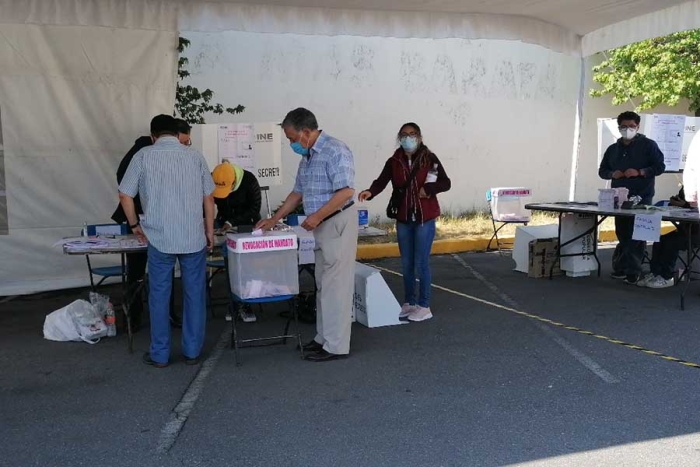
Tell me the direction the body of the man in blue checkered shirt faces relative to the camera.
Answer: to the viewer's left

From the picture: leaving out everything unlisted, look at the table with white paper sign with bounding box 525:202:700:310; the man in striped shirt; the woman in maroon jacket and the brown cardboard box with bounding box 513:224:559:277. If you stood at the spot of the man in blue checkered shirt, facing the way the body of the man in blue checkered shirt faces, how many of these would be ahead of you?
1

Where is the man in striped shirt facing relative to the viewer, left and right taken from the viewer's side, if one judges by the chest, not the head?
facing away from the viewer

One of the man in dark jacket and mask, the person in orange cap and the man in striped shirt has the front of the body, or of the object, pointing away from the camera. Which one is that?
the man in striped shirt

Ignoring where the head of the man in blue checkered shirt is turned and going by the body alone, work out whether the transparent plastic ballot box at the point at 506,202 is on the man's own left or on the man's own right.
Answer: on the man's own right

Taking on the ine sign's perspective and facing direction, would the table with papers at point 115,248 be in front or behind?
in front

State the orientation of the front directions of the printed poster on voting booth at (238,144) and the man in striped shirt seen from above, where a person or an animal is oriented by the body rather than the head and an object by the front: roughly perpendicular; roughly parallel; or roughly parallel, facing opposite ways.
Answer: roughly parallel, facing opposite ways

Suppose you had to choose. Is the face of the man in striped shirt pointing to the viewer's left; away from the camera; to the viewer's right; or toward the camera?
away from the camera

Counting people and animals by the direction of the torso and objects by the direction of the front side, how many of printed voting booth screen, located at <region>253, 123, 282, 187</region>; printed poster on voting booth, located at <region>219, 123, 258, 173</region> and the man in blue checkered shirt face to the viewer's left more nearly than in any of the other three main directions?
1

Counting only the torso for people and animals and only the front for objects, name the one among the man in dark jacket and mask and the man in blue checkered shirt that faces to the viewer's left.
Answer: the man in blue checkered shirt

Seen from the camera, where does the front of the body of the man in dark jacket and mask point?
toward the camera

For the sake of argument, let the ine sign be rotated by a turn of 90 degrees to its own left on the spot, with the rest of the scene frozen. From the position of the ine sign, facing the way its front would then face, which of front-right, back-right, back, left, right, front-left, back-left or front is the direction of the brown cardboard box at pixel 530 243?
front

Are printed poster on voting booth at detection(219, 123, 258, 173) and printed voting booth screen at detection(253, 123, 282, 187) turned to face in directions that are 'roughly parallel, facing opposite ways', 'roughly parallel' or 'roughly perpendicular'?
roughly parallel

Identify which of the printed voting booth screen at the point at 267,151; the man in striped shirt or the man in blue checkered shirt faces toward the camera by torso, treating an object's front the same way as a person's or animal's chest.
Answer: the printed voting booth screen

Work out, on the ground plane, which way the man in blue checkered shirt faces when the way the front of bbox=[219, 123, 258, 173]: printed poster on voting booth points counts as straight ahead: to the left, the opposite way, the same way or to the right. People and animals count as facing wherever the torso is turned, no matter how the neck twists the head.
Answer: to the right

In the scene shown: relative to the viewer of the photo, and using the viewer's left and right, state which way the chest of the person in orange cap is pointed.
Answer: facing the viewer and to the left of the viewer

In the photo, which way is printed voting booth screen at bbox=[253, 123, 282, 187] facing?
toward the camera

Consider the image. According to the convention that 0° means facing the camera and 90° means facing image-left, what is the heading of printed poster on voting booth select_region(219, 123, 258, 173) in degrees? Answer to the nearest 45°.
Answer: approximately 0°
